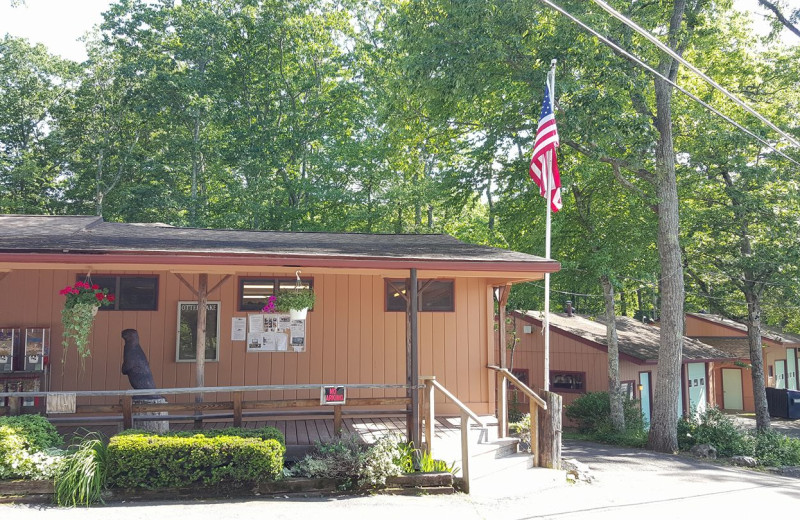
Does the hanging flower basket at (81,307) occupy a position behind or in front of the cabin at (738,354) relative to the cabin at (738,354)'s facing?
in front

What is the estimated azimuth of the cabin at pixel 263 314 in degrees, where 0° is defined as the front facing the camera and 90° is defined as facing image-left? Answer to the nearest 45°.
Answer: approximately 0°

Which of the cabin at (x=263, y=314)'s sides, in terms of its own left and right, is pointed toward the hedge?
front

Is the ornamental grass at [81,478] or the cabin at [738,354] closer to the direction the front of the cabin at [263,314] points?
the ornamental grass

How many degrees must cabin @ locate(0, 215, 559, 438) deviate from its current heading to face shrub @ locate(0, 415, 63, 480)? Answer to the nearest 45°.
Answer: approximately 45° to its right

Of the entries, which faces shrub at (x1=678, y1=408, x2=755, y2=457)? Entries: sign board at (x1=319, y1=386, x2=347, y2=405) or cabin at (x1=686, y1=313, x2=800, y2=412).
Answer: the cabin

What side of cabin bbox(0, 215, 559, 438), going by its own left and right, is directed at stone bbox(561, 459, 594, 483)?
left

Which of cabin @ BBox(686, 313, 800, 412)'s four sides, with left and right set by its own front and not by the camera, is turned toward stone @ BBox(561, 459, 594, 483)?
front

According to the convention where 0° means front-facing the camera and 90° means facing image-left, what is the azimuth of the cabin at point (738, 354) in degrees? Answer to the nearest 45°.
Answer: approximately 0°
